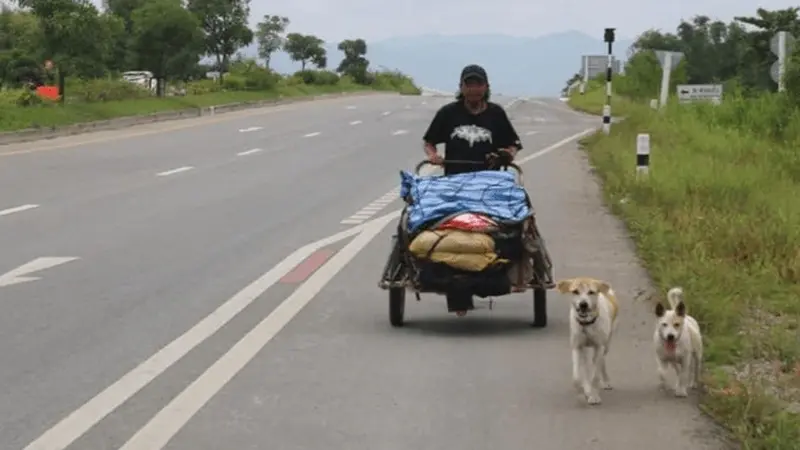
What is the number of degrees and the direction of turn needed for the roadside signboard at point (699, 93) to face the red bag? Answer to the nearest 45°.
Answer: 0° — it already faces it

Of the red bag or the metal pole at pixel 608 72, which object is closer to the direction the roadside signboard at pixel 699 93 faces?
the red bag

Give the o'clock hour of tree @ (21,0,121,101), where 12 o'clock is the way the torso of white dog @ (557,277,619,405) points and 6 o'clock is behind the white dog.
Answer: The tree is roughly at 5 o'clock from the white dog.

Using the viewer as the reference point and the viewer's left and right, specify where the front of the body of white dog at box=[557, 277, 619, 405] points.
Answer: facing the viewer

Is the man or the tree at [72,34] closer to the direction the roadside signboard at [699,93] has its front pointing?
the man

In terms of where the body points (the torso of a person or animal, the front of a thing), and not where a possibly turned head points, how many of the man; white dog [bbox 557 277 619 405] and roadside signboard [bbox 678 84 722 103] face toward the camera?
3

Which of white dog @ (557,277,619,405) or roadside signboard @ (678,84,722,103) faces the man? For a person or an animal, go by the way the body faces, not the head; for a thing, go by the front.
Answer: the roadside signboard

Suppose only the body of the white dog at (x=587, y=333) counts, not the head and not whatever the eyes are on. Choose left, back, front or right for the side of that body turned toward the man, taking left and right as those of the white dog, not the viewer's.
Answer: back

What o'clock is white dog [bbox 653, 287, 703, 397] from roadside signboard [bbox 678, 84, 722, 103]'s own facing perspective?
The white dog is roughly at 12 o'clock from the roadside signboard.

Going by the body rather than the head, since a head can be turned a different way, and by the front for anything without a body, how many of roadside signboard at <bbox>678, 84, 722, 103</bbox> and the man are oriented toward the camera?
2

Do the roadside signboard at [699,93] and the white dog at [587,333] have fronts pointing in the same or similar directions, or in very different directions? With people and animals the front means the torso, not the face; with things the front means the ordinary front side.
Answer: same or similar directions

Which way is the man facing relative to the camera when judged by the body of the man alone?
toward the camera

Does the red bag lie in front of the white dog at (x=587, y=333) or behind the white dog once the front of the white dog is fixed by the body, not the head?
behind

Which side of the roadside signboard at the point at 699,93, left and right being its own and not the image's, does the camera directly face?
front

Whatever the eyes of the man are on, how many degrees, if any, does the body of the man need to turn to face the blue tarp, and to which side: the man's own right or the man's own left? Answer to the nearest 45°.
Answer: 0° — they already face it

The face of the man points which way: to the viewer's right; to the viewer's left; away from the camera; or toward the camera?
toward the camera

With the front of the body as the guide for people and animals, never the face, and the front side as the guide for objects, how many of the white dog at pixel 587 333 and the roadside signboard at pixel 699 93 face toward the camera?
2

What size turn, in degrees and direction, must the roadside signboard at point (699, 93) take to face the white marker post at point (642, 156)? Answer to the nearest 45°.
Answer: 0° — it already faces it

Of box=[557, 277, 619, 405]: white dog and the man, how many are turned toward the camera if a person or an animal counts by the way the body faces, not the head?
2
